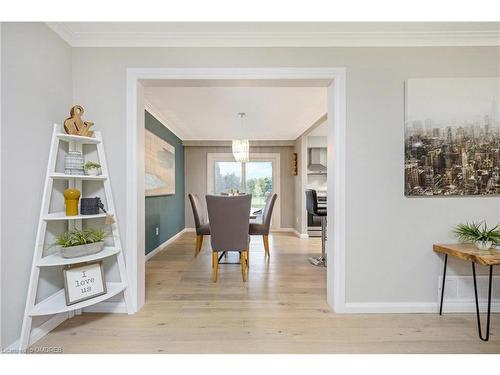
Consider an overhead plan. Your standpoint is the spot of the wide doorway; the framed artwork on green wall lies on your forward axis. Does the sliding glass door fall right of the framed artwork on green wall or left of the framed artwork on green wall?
right

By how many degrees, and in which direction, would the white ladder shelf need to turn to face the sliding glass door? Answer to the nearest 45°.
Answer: approximately 90° to its left

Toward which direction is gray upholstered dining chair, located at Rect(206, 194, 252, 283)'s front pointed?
away from the camera

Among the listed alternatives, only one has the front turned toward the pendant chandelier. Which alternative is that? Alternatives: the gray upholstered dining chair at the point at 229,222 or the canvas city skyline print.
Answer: the gray upholstered dining chair

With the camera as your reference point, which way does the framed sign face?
facing the viewer and to the right of the viewer

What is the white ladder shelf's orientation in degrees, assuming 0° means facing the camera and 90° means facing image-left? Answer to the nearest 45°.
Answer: approximately 315°

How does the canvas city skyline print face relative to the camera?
toward the camera

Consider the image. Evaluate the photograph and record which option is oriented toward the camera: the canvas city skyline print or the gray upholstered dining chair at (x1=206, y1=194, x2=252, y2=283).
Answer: the canvas city skyline print

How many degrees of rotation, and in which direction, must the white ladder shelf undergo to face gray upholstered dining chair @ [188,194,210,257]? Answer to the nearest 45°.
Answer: approximately 90° to its left

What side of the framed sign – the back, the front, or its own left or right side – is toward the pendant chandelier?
left

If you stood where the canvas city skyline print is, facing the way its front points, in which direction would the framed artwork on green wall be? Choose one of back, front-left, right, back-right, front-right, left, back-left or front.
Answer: right

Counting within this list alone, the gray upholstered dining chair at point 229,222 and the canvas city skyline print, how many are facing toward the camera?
1

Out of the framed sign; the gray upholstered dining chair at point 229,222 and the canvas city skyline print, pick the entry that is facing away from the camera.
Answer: the gray upholstered dining chair

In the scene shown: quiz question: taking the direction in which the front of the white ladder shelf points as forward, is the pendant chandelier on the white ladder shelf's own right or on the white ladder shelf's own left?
on the white ladder shelf's own left

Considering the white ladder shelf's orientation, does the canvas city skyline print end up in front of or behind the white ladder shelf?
in front
